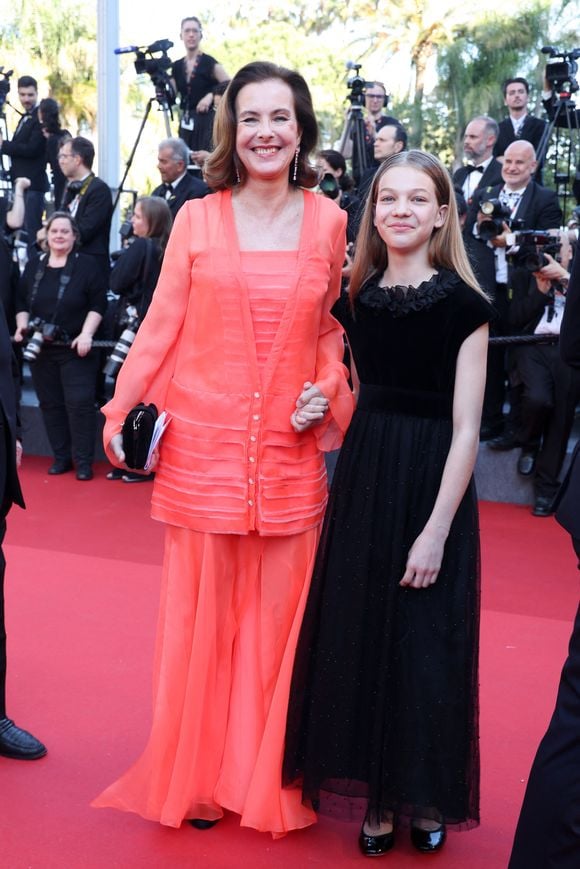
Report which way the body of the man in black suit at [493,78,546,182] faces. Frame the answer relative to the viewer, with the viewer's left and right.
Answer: facing the viewer

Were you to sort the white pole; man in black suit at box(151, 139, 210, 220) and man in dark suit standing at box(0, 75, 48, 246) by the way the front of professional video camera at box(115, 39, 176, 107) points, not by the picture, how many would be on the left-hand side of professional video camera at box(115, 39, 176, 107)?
1

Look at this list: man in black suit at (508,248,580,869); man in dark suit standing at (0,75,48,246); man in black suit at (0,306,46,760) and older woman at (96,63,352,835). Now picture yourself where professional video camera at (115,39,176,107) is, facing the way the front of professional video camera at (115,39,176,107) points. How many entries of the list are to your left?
3

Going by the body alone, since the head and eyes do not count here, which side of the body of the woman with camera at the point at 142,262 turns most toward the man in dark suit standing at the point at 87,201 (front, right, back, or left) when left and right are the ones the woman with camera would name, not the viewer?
right

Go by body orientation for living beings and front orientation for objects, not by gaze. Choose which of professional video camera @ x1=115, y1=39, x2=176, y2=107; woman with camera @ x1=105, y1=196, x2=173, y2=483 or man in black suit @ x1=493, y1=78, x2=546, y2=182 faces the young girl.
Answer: the man in black suit

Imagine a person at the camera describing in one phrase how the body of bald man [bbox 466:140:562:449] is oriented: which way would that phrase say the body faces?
toward the camera

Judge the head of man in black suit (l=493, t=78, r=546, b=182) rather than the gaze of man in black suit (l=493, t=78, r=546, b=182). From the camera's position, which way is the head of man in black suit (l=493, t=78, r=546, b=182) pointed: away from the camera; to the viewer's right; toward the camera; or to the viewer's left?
toward the camera

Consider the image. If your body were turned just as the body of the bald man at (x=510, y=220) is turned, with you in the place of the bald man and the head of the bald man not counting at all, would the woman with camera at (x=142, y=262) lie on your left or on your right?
on your right

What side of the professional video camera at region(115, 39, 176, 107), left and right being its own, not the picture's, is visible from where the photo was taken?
left

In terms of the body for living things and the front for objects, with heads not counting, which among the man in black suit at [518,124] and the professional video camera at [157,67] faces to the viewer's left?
the professional video camera

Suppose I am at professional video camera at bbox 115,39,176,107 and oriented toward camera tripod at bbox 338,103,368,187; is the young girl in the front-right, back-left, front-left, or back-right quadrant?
front-right

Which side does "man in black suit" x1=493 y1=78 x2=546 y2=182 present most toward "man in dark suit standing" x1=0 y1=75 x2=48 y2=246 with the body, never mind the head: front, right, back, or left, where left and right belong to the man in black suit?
right

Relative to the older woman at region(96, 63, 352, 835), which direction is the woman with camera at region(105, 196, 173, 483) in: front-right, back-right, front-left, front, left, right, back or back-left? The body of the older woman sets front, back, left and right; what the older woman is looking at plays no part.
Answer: back

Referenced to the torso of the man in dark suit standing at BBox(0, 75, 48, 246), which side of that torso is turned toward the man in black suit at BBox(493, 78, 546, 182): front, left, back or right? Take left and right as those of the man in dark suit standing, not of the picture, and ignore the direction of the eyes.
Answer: left

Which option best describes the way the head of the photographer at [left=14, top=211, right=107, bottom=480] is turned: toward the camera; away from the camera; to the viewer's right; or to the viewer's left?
toward the camera

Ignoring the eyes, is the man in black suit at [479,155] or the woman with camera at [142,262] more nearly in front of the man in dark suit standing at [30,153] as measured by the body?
the woman with camera

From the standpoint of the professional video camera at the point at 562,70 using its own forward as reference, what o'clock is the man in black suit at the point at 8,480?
The man in black suit is roughly at 11 o'clock from the professional video camera.

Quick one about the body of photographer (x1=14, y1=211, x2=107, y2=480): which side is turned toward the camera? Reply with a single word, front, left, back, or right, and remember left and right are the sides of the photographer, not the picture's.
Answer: front
